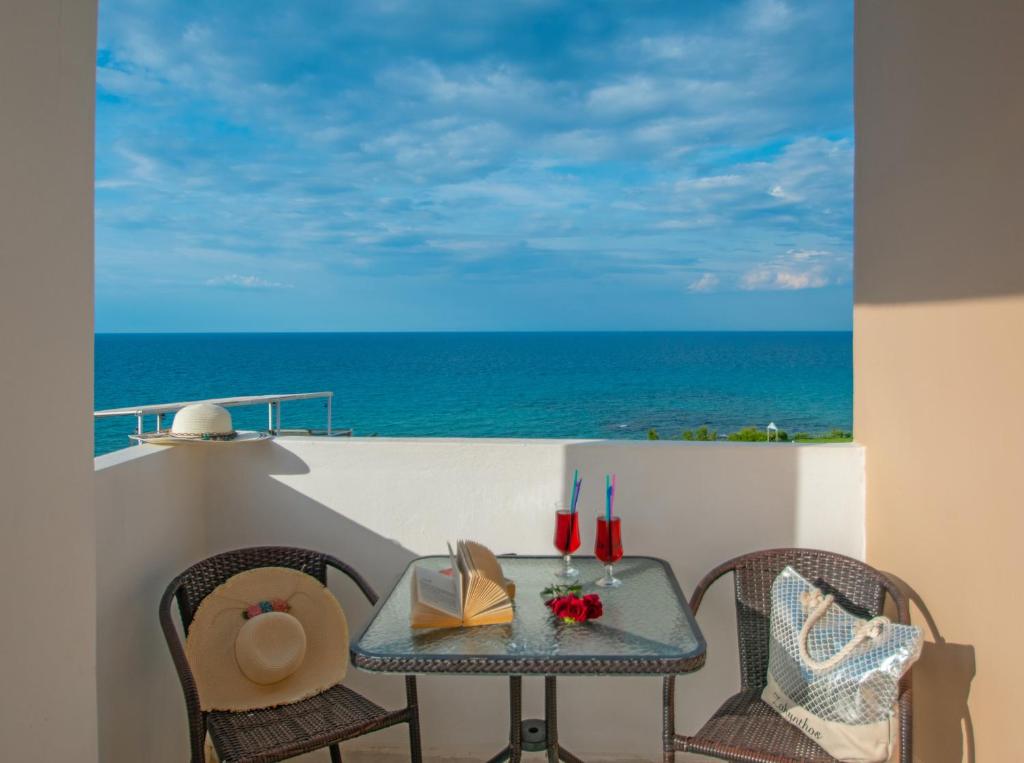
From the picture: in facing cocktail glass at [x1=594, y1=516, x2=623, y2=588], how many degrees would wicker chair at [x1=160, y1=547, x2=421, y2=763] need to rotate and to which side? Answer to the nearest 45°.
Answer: approximately 45° to its left

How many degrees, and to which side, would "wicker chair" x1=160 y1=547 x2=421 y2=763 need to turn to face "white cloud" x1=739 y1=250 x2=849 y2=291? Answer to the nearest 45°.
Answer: approximately 90° to its left

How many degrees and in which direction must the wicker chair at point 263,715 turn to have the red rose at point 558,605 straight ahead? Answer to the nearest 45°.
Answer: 0° — it already faces it

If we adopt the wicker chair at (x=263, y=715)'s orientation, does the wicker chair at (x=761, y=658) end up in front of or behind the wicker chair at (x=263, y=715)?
in front

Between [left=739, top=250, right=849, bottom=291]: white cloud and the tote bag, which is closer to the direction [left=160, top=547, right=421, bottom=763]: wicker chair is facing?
the tote bag

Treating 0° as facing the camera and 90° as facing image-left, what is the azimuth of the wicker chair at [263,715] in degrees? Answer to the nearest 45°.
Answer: approximately 315°

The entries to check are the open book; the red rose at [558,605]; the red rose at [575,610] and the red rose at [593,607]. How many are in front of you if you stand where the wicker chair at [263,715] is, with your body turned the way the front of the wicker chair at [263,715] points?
4

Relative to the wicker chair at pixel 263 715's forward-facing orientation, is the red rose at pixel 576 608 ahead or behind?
ahead

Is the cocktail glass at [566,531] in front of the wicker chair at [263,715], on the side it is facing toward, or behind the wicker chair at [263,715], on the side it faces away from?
in front

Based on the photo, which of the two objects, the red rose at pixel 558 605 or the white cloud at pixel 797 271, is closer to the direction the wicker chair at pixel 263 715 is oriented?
the red rose

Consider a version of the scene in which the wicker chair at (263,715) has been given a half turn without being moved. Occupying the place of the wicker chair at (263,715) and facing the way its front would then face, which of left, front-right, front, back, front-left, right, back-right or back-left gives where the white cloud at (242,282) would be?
front-right
